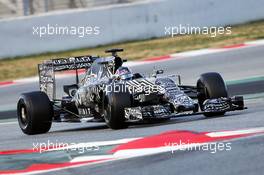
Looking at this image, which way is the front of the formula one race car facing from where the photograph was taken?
facing the viewer and to the right of the viewer
